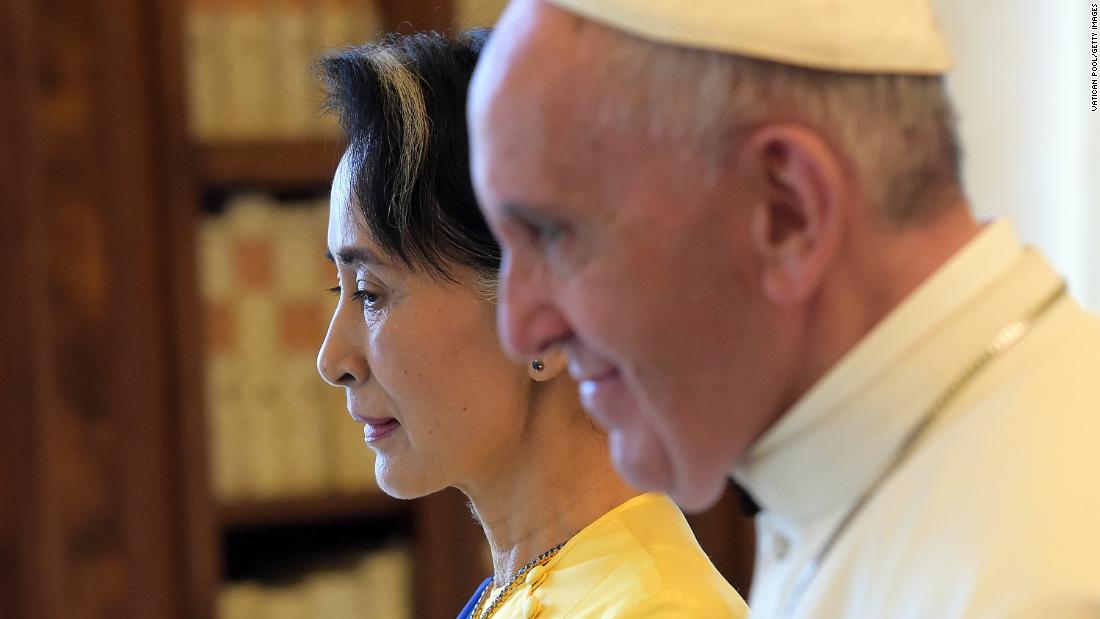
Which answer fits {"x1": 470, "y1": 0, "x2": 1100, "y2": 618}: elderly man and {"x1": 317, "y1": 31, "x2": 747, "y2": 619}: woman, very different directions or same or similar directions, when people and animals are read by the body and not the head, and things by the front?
same or similar directions

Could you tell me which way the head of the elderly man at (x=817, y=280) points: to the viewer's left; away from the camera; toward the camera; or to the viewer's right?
to the viewer's left

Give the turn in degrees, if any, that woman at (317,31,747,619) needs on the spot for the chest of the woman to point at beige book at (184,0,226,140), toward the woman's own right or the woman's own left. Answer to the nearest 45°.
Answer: approximately 90° to the woman's own right

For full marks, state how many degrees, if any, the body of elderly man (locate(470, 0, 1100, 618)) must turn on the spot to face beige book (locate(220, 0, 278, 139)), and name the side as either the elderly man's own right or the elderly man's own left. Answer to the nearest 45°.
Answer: approximately 45° to the elderly man's own right

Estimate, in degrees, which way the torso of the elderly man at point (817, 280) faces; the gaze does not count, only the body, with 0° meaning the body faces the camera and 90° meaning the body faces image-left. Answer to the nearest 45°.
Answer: approximately 90°

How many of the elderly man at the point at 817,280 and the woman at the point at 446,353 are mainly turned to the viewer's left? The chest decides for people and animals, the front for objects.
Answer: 2

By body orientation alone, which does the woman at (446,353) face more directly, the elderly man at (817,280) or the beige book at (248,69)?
the beige book

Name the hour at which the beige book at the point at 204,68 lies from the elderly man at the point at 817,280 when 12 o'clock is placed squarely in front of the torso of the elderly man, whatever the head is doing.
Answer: The beige book is roughly at 2 o'clock from the elderly man.

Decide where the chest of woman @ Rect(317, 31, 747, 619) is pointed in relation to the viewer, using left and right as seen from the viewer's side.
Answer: facing to the left of the viewer
